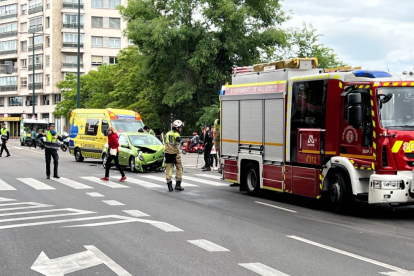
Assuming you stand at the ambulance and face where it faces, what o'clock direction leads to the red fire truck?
The red fire truck is roughly at 1 o'clock from the ambulance.

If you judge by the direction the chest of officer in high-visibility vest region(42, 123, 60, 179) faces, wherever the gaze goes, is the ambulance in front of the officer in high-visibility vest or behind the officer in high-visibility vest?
behind

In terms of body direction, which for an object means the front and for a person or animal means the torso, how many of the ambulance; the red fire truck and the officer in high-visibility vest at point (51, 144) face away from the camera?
0

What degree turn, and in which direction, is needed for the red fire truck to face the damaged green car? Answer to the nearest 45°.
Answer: approximately 180°

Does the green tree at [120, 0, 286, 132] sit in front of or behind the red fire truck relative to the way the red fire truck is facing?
behind

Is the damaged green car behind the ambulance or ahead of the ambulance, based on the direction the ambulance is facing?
ahead

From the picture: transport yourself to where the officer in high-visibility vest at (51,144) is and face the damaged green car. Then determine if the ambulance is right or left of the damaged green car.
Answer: left

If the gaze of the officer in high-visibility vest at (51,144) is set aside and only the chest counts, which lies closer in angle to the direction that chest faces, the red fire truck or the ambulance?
the red fire truck

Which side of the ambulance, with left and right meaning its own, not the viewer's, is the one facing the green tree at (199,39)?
left
